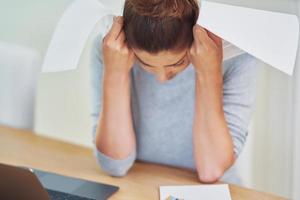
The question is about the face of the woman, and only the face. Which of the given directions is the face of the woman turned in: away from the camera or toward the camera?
toward the camera

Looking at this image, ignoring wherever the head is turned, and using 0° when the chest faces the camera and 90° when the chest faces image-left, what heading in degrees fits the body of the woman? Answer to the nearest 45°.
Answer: approximately 0°
